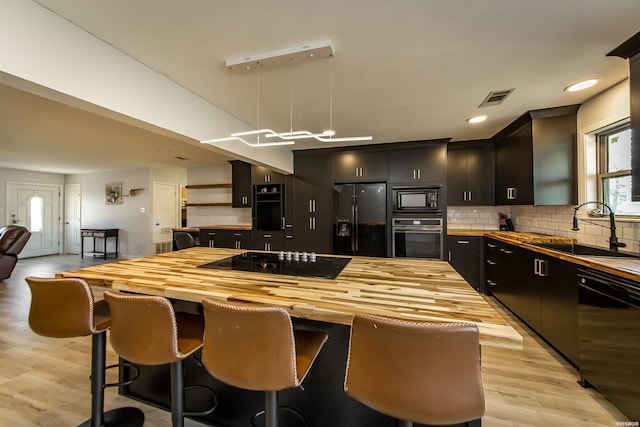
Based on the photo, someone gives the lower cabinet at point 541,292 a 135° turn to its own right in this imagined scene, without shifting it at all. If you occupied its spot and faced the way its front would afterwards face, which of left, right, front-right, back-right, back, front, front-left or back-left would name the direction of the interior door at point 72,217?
left

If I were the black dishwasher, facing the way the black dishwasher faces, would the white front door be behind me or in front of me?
in front

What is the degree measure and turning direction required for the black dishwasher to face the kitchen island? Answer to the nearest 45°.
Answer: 0° — it already faces it

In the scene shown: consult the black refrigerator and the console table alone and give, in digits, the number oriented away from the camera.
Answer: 0

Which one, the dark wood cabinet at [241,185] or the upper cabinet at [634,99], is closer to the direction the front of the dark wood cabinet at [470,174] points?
the upper cabinet

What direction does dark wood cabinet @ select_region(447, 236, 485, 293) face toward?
toward the camera

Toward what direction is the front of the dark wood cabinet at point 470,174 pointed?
toward the camera

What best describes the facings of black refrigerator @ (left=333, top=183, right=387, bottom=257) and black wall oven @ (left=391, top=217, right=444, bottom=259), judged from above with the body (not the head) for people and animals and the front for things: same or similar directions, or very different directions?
same or similar directions

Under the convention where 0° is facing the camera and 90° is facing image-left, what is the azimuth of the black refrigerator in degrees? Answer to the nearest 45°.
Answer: approximately 0°

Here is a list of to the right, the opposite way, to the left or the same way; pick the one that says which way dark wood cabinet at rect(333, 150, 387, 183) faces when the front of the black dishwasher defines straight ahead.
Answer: to the left

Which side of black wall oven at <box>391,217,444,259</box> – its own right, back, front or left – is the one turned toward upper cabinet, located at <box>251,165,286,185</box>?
right

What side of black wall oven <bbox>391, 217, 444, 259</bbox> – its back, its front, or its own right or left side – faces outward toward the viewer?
front

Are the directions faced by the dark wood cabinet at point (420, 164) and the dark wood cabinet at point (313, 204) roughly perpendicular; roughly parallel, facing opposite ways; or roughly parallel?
roughly parallel

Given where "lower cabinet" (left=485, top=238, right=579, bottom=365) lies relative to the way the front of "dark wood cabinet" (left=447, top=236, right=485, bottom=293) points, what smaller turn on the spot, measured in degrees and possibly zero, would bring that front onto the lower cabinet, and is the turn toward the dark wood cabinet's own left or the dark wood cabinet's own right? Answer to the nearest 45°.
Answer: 0° — it already faces it
